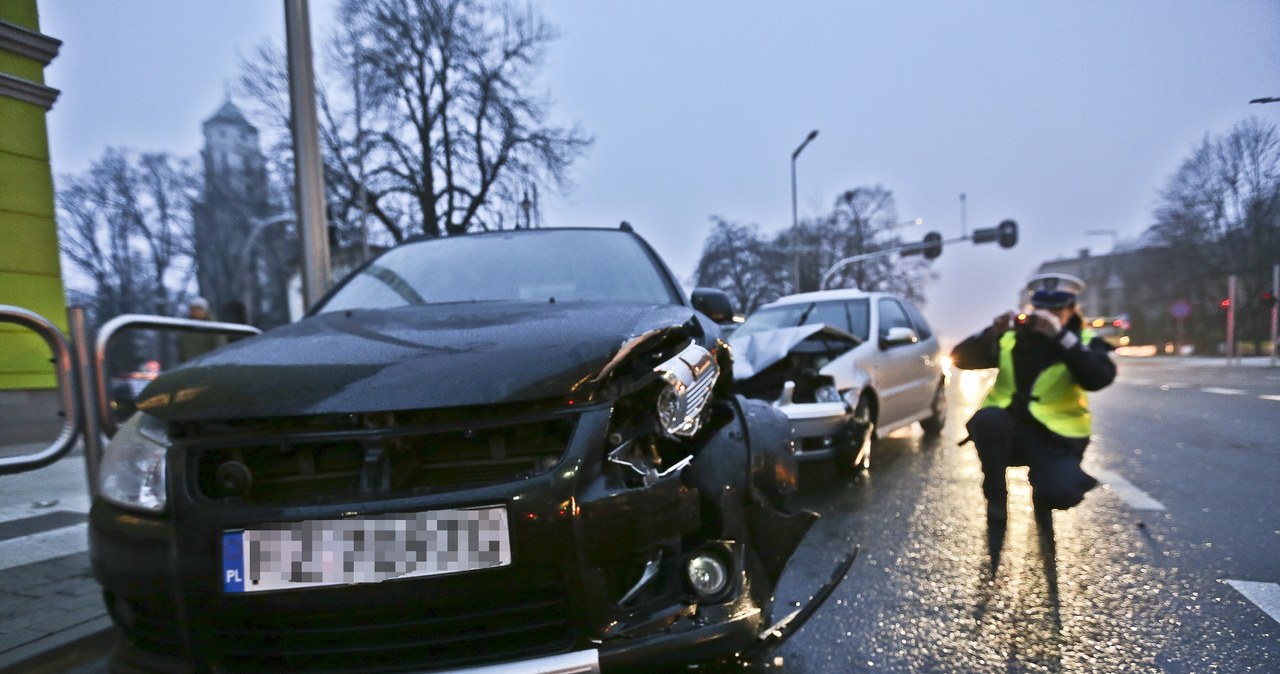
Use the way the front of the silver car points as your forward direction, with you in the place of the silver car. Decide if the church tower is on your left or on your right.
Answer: on your right

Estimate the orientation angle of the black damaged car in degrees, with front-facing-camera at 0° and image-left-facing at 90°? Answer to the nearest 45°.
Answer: approximately 0°

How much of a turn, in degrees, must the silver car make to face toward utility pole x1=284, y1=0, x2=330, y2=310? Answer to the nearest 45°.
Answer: approximately 45° to its right

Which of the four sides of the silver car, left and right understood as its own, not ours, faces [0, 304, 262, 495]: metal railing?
front

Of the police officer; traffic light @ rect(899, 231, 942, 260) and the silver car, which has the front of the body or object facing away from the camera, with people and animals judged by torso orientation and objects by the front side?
the traffic light

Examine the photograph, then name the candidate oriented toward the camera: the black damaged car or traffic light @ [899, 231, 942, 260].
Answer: the black damaged car

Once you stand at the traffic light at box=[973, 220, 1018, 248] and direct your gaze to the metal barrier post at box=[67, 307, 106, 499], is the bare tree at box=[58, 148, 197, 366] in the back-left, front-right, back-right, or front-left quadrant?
front-right

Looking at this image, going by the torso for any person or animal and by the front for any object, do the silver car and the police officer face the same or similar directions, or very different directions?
same or similar directions

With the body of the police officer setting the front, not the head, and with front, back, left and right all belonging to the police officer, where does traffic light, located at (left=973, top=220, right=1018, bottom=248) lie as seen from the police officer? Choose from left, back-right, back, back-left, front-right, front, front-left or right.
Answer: back-right

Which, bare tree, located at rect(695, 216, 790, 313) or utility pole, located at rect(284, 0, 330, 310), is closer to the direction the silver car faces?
the utility pole

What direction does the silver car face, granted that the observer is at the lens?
facing the viewer and to the left of the viewer

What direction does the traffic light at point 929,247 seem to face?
away from the camera
